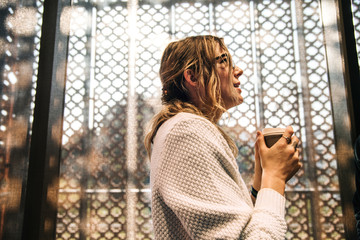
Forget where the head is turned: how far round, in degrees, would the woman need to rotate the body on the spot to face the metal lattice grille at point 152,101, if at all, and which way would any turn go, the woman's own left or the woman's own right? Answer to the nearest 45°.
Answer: approximately 90° to the woman's own left

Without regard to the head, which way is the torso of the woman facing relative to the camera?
to the viewer's right

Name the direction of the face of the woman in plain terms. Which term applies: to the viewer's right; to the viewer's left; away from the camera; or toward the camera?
to the viewer's right
